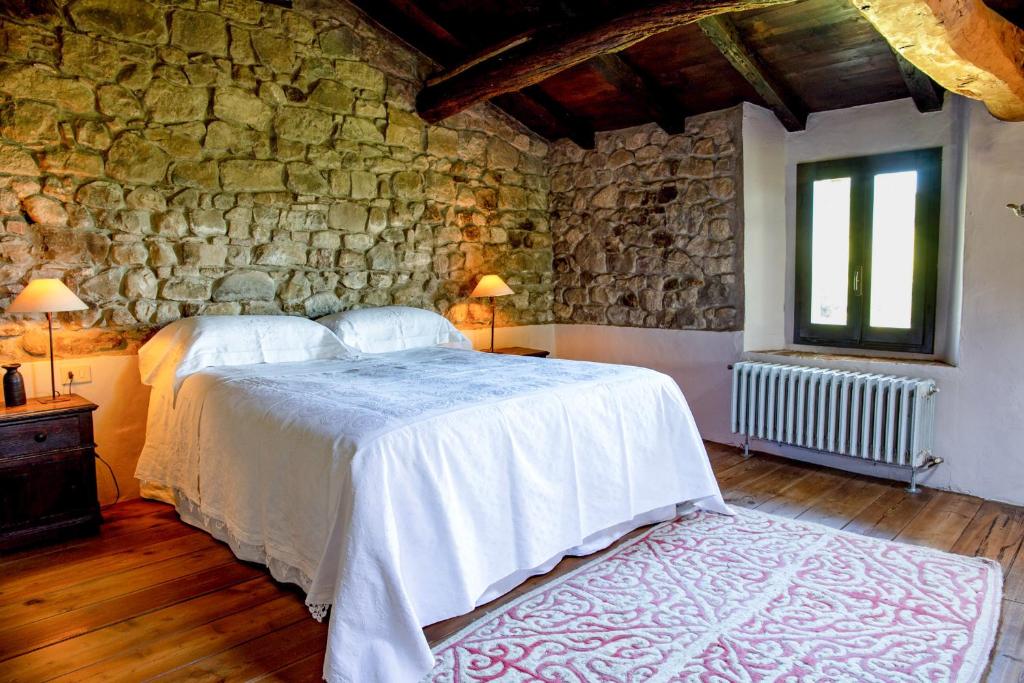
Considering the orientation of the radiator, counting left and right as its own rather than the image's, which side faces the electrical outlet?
front

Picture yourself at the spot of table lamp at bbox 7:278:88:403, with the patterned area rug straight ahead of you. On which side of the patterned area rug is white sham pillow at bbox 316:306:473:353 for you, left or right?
left

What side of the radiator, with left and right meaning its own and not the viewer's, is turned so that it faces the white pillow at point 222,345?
front

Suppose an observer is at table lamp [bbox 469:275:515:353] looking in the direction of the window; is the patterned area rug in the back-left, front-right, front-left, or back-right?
front-right

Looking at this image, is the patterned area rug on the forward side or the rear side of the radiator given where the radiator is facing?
on the forward side

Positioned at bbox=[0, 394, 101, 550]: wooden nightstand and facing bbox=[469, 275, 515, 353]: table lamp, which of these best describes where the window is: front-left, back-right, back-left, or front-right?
front-right

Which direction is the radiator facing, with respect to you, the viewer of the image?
facing the viewer and to the left of the viewer

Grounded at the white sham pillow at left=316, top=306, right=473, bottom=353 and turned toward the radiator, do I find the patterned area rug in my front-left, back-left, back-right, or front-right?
front-right

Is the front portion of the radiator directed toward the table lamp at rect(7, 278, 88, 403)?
yes

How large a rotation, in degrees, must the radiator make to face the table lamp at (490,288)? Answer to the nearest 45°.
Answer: approximately 45° to its right

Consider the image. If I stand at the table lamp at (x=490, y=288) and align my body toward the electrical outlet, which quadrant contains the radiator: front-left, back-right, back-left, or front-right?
back-left

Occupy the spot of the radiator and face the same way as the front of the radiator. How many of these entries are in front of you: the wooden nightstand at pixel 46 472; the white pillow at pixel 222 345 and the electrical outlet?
3

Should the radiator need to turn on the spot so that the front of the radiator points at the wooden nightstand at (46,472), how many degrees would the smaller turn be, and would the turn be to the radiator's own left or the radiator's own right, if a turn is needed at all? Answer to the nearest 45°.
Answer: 0° — it already faces it
